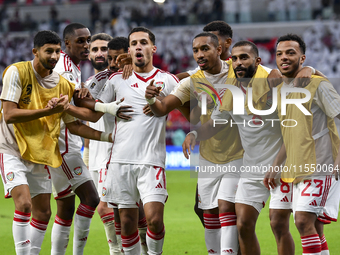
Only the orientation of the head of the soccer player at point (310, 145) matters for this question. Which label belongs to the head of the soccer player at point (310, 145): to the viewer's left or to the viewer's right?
to the viewer's left

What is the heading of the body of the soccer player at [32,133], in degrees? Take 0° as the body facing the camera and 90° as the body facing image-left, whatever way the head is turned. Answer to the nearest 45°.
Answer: approximately 315°

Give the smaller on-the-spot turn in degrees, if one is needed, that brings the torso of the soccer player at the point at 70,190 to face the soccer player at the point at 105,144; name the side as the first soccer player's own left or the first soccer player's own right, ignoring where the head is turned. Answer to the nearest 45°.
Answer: approximately 90° to the first soccer player's own left

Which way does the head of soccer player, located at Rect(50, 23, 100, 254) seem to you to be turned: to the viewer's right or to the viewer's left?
to the viewer's right

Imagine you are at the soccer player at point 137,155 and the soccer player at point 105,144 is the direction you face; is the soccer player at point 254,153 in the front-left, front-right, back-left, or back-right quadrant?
back-right

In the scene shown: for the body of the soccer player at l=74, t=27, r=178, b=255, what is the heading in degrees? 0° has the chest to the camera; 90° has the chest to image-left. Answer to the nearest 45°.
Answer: approximately 0°
